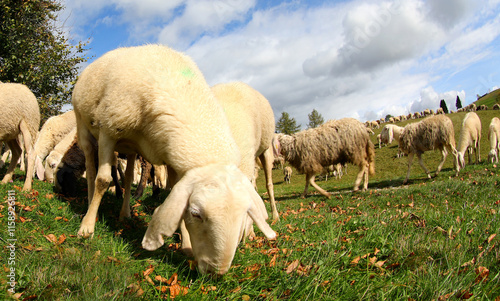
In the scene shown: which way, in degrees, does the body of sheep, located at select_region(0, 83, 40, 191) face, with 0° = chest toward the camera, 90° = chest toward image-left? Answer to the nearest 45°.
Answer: approximately 90°

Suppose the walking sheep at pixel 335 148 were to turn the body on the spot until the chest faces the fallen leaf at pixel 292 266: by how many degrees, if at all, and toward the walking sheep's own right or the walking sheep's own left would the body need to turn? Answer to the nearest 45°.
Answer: approximately 90° to the walking sheep's own left

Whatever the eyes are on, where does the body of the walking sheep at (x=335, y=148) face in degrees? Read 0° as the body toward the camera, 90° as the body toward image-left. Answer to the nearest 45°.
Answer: approximately 90°

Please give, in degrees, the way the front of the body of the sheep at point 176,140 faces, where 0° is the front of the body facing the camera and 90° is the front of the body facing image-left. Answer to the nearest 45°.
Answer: approximately 315°

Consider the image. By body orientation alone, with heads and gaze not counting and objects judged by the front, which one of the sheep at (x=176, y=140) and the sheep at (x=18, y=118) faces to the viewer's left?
the sheep at (x=18, y=118)
